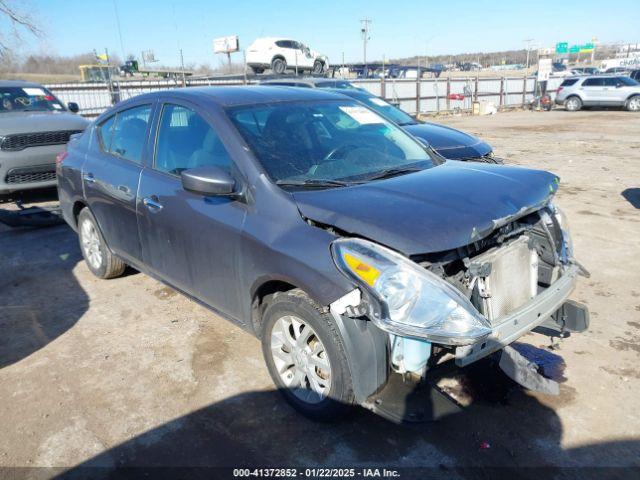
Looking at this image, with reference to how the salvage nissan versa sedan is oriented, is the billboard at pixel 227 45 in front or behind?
behind

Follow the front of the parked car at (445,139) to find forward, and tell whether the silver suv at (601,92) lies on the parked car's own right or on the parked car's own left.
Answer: on the parked car's own left

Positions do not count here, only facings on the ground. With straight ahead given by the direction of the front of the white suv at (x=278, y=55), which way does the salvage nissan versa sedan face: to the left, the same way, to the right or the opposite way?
to the right

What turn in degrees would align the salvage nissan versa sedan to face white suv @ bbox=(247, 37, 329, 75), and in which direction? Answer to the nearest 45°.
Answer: approximately 135° to its left

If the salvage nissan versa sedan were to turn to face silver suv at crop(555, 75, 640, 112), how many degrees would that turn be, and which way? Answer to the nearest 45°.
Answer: approximately 90° to its left

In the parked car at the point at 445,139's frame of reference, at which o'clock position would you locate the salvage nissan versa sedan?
The salvage nissan versa sedan is roughly at 2 o'clock from the parked car.

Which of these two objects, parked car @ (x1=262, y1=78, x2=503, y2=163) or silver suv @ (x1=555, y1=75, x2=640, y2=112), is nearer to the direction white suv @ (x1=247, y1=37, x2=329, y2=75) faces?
the silver suv

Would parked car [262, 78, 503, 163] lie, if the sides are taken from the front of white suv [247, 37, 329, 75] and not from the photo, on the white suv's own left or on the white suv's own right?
on the white suv's own right

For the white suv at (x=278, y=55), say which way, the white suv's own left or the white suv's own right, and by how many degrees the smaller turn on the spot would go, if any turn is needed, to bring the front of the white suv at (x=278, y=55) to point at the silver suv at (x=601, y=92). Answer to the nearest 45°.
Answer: approximately 45° to the white suv's own right

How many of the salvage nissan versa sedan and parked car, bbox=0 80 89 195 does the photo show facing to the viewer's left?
0

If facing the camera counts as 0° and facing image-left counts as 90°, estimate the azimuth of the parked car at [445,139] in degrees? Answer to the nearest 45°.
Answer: approximately 315°

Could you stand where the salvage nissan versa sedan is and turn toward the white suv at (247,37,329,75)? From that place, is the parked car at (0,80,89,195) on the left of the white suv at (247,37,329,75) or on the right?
left

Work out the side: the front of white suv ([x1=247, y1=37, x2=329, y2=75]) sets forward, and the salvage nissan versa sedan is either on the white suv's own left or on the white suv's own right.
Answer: on the white suv's own right

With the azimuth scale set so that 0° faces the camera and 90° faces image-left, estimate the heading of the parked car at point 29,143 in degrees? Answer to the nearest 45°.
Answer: approximately 315°

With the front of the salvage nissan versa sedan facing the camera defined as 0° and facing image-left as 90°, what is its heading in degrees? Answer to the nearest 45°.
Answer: approximately 315°
